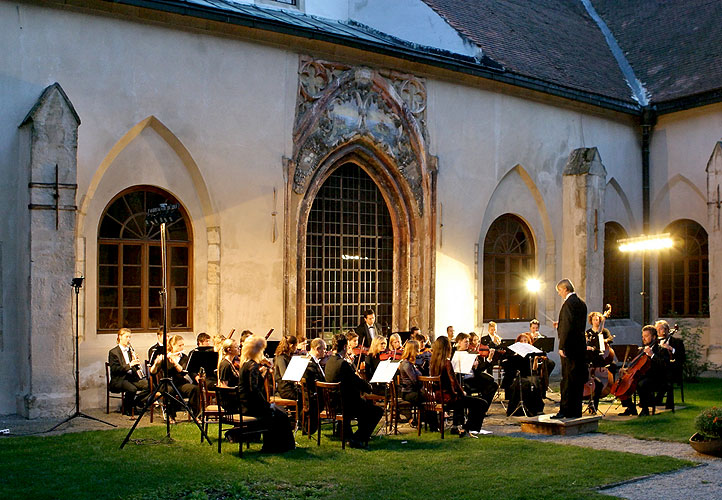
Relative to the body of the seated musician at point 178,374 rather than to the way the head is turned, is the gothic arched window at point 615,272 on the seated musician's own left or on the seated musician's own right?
on the seated musician's own left

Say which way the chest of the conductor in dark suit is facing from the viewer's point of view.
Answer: to the viewer's left

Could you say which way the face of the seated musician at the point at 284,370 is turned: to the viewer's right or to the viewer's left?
to the viewer's right

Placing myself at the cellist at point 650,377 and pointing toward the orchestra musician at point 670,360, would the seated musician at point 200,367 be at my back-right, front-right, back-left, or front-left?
back-left

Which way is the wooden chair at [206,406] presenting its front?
to the viewer's right

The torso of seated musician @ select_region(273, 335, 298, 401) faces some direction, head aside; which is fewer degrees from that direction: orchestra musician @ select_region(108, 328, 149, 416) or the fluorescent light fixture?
the fluorescent light fixture
